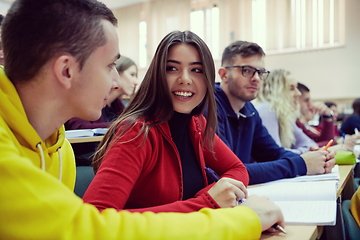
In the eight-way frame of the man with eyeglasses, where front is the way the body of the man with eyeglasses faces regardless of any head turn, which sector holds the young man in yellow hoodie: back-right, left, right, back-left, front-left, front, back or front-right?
front-right

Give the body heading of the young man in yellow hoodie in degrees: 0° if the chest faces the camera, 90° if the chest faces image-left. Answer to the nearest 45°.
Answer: approximately 270°

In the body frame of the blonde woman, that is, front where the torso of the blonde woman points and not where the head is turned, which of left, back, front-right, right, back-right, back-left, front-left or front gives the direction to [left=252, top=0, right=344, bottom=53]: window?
left

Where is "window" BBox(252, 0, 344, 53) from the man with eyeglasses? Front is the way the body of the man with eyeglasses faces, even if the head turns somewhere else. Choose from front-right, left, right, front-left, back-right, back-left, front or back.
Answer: back-left

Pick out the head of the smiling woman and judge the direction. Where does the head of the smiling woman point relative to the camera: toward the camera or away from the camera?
toward the camera

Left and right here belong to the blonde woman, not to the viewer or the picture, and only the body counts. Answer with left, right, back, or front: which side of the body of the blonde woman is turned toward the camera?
right

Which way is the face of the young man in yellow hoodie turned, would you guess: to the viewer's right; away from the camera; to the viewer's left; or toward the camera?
to the viewer's right

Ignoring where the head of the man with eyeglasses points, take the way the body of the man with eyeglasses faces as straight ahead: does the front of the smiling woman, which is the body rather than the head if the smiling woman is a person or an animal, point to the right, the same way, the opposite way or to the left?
the same way
